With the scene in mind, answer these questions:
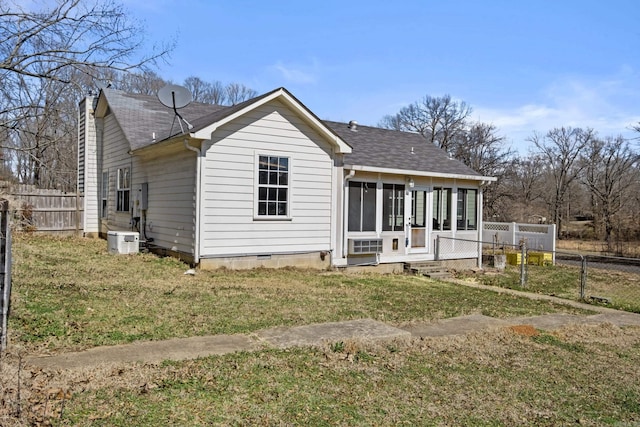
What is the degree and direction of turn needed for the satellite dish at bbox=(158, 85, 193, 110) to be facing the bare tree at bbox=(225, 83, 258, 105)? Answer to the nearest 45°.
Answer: approximately 180°

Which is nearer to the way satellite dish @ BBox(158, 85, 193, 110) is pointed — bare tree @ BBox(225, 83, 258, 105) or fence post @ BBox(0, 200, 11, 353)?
the fence post

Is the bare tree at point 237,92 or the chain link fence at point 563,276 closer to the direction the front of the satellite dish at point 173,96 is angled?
the chain link fence

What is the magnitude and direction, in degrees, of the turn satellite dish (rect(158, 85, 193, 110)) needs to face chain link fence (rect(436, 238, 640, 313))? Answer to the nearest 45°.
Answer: approximately 90° to its left

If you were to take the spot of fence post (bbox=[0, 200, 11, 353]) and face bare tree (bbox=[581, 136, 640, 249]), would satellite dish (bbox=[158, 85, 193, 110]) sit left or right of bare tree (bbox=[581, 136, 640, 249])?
left

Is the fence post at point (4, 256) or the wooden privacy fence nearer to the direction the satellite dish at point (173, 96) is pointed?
the fence post

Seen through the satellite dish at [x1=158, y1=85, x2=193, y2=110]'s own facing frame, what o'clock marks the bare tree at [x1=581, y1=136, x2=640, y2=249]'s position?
The bare tree is roughly at 8 o'clock from the satellite dish.

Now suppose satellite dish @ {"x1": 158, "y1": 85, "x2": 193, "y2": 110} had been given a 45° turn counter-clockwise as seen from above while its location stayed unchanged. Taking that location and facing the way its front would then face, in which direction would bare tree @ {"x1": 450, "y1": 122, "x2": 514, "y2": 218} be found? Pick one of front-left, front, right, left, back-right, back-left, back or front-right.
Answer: left

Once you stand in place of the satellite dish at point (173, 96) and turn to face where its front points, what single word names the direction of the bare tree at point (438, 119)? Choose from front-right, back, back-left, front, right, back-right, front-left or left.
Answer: back-left

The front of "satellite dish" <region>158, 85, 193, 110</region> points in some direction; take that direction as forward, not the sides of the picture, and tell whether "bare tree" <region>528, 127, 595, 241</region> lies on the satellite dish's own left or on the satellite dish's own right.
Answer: on the satellite dish's own left

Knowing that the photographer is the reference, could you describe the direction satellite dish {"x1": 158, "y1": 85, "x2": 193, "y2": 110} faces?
facing the viewer

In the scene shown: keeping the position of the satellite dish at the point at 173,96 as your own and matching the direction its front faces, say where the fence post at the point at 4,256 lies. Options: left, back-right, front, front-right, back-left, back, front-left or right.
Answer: front
